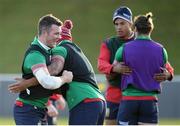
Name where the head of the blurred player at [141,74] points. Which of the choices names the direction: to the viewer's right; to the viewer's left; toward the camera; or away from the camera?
away from the camera

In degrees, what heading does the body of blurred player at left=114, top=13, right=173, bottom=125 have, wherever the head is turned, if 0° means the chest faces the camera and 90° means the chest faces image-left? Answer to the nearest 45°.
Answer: approximately 180°
